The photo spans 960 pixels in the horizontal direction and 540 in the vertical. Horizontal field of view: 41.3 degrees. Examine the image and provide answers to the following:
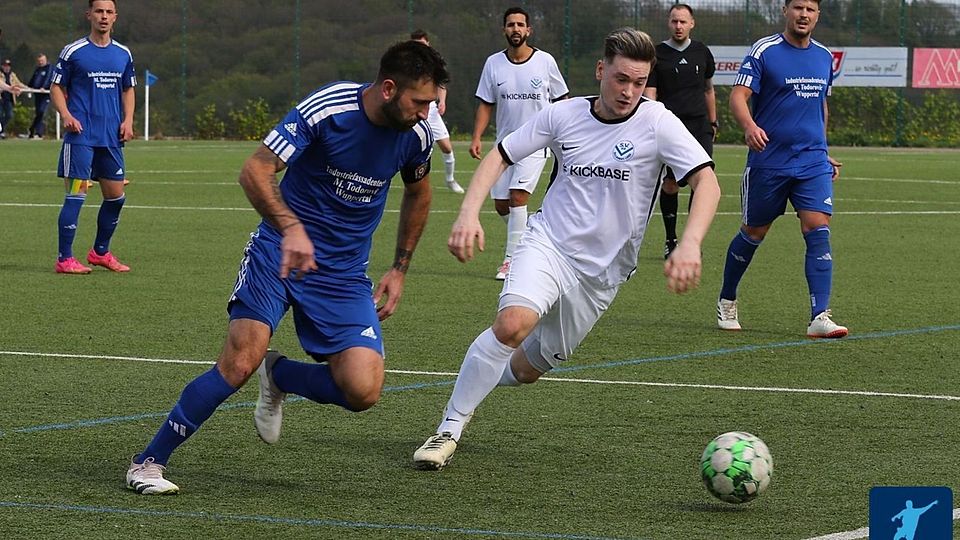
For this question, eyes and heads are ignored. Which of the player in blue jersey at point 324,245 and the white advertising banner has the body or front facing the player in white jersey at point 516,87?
the white advertising banner

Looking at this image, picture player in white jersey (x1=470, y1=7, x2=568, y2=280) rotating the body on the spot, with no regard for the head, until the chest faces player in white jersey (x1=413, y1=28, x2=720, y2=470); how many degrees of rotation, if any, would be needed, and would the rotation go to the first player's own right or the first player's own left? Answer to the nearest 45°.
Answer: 0° — they already face them

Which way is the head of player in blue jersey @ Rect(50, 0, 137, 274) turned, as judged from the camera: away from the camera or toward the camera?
toward the camera

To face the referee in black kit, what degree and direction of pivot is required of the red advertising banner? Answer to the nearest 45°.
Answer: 0° — it already faces them

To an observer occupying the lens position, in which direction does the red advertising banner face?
facing the viewer

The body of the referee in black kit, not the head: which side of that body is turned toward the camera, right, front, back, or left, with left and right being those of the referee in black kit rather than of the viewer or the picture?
front

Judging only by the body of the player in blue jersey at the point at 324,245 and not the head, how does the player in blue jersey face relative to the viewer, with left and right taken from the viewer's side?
facing the viewer and to the right of the viewer

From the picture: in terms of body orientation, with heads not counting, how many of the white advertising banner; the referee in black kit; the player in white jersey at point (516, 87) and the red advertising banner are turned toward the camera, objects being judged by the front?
4

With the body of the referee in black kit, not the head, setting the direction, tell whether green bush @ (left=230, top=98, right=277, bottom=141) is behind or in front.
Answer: behind

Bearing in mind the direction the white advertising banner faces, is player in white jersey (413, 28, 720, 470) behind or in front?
in front

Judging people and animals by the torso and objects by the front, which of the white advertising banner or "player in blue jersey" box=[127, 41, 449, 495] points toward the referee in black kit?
the white advertising banner

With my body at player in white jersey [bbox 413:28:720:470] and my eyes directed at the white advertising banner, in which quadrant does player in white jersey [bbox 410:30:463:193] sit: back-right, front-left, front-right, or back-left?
front-left
